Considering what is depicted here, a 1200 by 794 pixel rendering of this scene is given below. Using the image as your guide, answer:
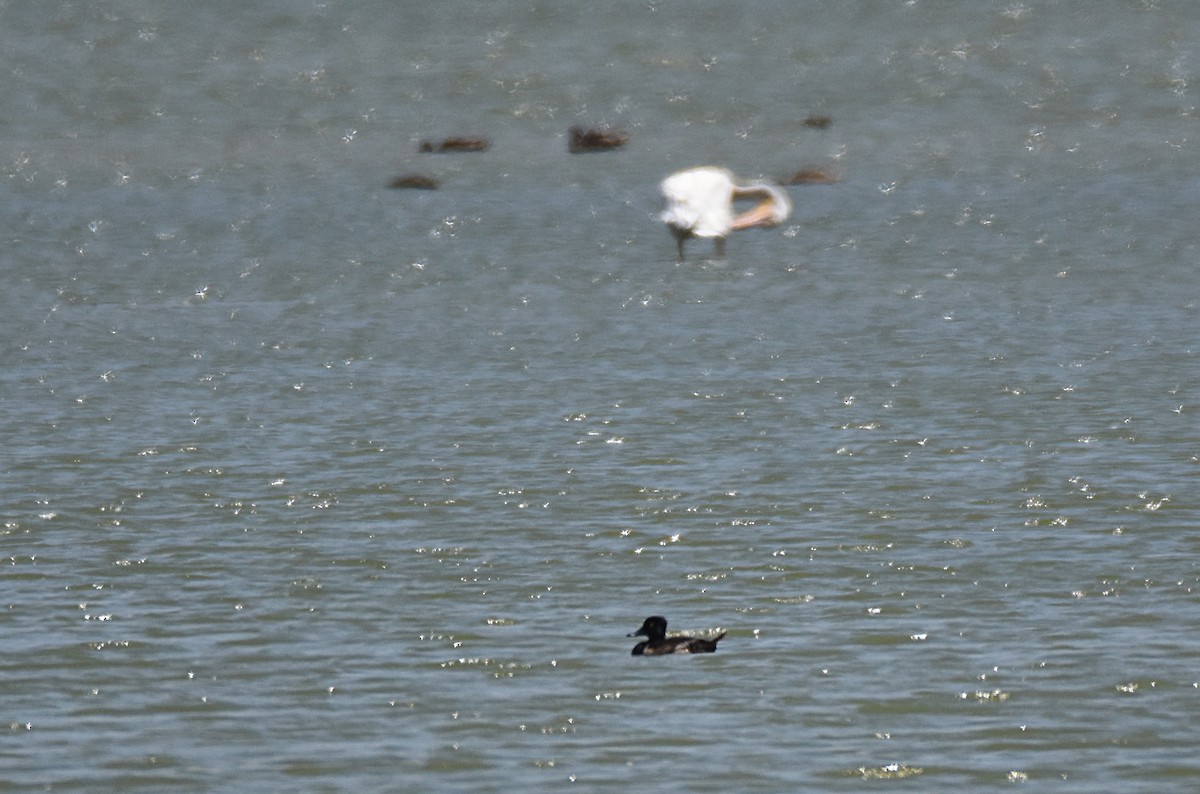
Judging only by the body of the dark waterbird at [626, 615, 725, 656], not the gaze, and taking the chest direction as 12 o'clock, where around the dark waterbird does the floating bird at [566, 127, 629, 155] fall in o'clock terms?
The floating bird is roughly at 3 o'clock from the dark waterbird.

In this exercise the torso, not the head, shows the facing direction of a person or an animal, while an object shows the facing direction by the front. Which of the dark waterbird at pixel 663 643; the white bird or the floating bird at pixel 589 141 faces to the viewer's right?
the white bird

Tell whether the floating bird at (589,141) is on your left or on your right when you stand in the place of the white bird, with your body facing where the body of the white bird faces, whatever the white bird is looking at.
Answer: on your left

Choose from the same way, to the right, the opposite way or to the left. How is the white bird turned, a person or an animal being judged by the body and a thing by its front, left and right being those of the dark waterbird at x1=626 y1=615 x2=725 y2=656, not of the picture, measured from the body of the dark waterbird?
the opposite way

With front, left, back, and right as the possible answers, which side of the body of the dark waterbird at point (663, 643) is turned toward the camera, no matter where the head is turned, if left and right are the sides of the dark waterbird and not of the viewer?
left

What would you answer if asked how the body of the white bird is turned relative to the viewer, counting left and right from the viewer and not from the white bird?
facing to the right of the viewer

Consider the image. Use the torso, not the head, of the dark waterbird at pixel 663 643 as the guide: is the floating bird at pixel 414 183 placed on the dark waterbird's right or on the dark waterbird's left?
on the dark waterbird's right

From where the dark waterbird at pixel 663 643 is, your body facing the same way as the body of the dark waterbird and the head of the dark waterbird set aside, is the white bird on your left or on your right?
on your right

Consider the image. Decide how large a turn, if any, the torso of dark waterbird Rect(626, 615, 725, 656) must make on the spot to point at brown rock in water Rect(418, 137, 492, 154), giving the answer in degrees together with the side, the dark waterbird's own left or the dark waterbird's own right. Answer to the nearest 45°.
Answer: approximately 90° to the dark waterbird's own right
